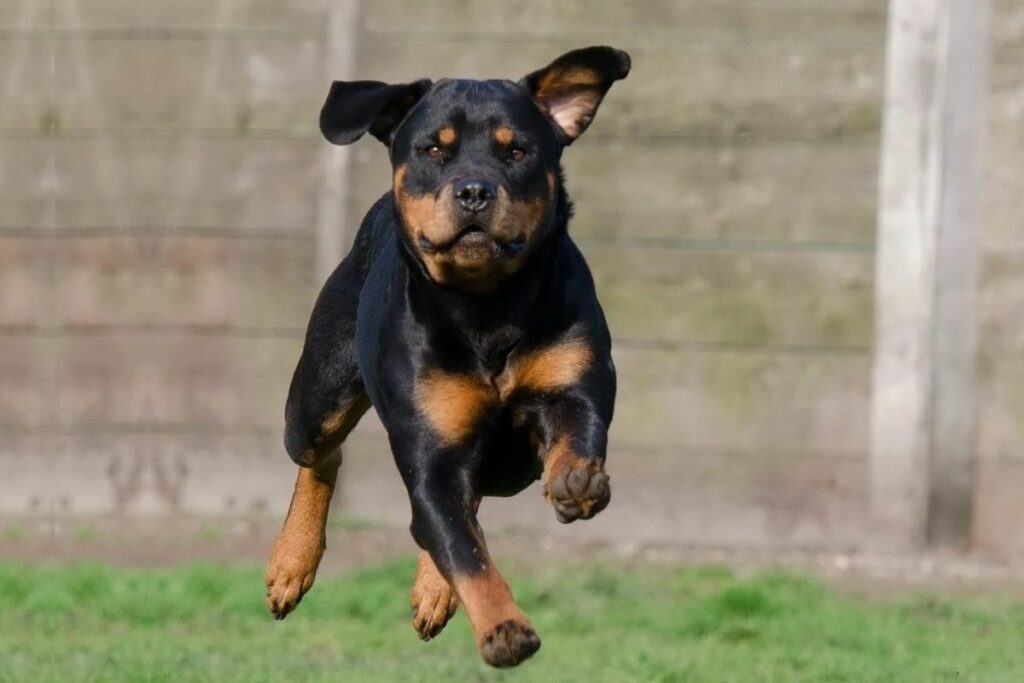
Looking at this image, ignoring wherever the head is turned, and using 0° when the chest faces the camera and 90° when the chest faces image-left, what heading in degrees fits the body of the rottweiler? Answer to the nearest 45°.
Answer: approximately 0°
